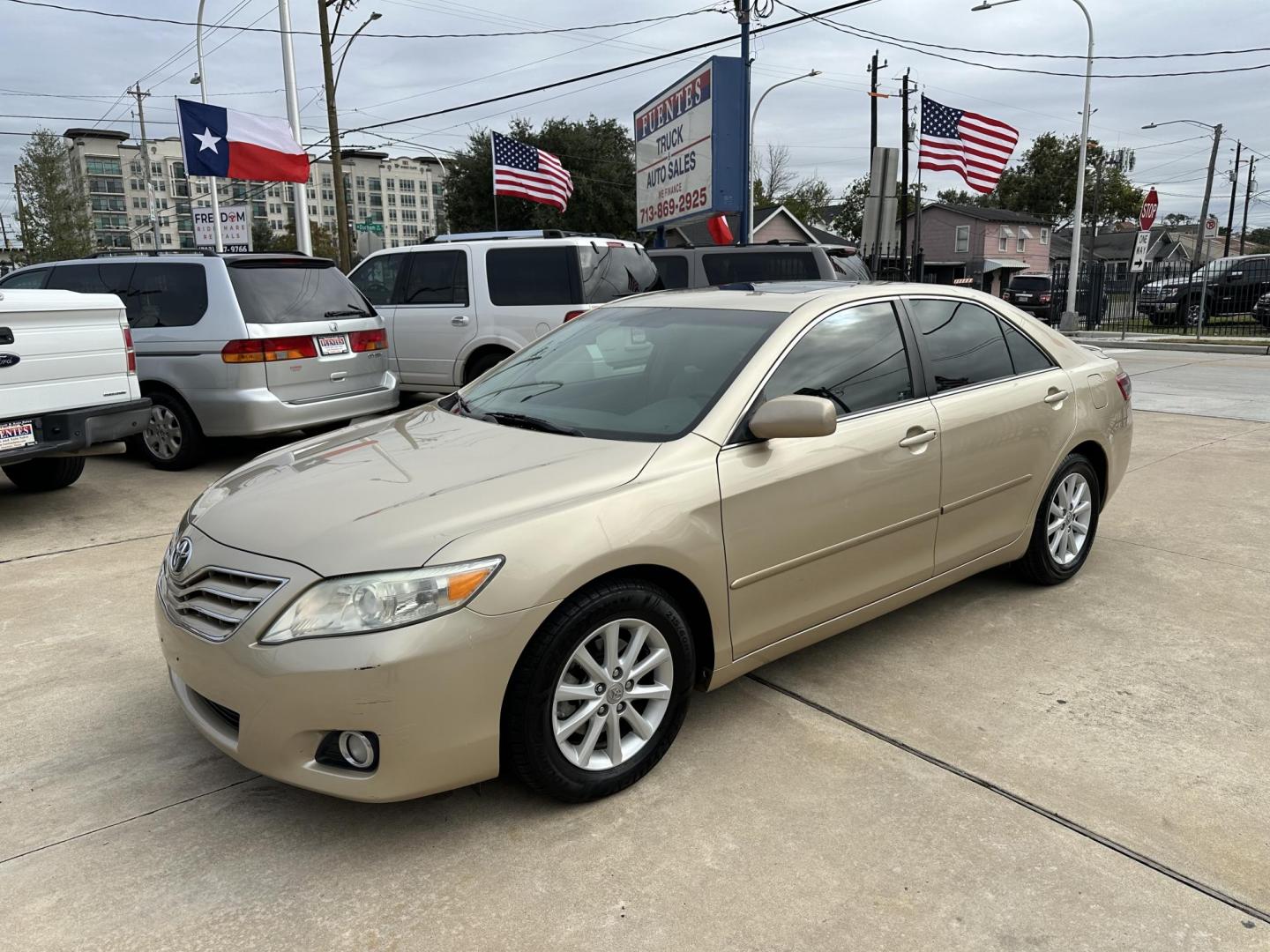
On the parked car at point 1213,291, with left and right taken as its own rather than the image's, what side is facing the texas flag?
front

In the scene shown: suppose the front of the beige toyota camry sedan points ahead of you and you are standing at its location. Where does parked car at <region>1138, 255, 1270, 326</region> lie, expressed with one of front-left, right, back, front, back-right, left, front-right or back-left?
back

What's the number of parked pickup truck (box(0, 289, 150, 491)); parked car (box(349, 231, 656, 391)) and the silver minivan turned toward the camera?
0

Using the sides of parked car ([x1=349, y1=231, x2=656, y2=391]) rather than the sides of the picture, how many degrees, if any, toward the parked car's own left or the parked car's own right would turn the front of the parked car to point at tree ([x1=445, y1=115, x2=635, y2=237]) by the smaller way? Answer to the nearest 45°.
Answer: approximately 45° to the parked car's own right

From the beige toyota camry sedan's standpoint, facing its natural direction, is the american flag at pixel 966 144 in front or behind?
behind

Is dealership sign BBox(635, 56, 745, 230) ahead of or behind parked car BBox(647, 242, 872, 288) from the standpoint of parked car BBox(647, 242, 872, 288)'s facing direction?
ahead

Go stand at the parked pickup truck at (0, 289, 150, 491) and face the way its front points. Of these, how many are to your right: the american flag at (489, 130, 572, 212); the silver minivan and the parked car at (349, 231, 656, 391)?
3

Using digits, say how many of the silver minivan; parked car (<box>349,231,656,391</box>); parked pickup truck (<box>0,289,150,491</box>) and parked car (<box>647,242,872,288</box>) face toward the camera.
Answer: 0

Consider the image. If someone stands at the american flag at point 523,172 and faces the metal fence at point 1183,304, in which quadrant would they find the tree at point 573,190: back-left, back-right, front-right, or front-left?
front-left

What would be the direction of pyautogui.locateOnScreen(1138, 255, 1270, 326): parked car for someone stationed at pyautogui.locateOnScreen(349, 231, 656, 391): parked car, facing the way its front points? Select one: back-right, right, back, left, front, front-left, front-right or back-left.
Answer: right

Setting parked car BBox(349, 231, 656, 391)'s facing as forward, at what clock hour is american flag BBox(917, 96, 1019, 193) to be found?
The american flag is roughly at 3 o'clock from the parked car.

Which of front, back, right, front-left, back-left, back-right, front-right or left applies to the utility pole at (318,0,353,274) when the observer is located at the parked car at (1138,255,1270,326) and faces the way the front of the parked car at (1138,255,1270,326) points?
front

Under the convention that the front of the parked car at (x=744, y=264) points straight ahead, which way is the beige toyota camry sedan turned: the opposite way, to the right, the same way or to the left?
to the left

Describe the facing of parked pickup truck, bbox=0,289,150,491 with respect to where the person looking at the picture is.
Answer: facing away from the viewer and to the left of the viewer

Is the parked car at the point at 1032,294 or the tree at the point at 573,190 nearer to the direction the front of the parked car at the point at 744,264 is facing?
the tree

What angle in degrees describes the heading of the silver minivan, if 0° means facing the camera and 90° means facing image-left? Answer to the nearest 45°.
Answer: approximately 135°

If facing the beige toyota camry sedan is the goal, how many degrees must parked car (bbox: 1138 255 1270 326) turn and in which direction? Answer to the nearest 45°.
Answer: approximately 45° to its left

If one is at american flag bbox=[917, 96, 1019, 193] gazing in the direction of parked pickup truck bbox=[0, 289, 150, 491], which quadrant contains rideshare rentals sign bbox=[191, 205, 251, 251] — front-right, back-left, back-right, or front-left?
front-right

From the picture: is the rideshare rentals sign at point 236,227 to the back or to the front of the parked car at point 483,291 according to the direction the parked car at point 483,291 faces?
to the front

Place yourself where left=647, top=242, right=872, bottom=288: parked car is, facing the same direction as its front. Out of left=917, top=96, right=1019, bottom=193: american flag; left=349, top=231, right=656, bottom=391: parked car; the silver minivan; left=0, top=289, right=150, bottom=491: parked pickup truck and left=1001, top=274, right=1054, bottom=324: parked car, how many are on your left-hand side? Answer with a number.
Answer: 3
